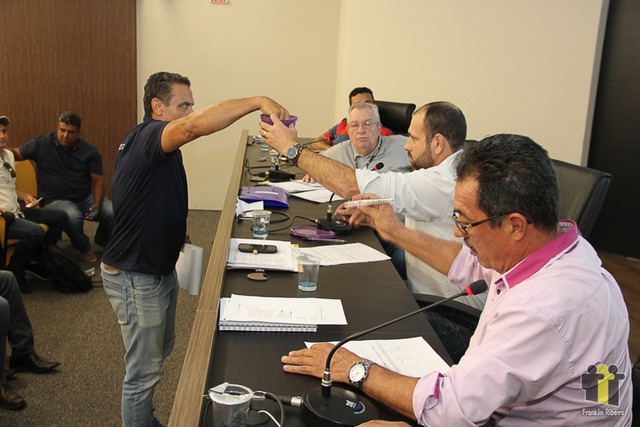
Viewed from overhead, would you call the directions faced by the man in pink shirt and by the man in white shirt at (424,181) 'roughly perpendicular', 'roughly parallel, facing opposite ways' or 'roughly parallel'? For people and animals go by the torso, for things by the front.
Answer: roughly parallel

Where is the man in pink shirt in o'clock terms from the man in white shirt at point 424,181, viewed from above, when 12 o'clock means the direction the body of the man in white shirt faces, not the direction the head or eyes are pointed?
The man in pink shirt is roughly at 9 o'clock from the man in white shirt.

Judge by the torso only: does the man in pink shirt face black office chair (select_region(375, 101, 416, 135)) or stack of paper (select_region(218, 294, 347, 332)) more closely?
the stack of paper

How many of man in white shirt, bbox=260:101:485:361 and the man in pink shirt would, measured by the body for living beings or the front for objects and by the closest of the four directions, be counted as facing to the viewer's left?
2

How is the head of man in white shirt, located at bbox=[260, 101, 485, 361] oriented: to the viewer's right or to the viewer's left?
to the viewer's left

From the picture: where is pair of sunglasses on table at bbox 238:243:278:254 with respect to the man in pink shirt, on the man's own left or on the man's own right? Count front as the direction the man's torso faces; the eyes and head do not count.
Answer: on the man's own right

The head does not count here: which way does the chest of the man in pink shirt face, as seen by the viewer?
to the viewer's left

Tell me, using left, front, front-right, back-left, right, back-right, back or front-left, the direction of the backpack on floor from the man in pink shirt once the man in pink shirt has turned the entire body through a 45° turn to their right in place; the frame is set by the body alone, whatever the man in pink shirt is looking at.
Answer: front

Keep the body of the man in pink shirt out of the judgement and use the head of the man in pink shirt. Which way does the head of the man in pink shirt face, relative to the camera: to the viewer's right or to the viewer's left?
to the viewer's left

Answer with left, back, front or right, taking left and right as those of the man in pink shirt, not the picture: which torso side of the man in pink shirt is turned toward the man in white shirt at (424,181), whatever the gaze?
right

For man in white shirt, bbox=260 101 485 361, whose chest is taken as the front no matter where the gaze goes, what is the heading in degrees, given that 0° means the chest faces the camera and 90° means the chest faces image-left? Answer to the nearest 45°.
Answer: approximately 90°

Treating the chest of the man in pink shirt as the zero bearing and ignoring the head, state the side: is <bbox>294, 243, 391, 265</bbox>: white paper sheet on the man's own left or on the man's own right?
on the man's own right

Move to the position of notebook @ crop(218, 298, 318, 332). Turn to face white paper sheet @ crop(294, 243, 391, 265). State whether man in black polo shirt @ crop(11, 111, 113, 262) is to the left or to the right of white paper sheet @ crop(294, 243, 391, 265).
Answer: left
